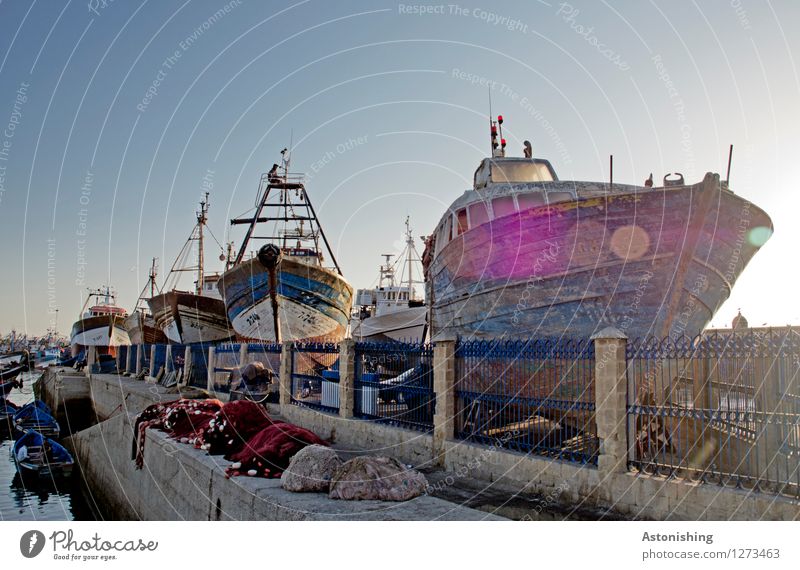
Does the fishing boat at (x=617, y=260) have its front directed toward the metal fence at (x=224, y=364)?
no

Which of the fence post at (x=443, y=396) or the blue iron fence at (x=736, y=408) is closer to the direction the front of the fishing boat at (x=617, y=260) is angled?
the blue iron fence

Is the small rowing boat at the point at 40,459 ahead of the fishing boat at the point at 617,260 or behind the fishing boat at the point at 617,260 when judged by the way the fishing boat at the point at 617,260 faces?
behind

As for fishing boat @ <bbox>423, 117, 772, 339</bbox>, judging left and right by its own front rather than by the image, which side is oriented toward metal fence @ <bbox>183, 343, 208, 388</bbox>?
back

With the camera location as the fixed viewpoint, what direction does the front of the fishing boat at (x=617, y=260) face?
facing the viewer and to the right of the viewer

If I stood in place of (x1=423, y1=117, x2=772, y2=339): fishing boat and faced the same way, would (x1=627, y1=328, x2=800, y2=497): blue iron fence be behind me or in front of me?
in front

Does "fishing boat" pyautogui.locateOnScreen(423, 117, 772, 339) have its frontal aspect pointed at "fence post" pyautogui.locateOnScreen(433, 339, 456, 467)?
no

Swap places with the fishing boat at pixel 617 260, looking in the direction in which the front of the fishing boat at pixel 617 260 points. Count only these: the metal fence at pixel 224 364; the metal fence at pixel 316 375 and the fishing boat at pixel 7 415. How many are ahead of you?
0

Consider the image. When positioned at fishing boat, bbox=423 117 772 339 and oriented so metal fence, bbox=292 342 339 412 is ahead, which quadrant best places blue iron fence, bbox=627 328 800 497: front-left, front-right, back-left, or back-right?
back-left

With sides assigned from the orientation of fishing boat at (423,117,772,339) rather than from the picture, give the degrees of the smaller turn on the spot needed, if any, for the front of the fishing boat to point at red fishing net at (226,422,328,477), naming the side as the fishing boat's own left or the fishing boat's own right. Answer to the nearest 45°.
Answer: approximately 90° to the fishing boat's own right

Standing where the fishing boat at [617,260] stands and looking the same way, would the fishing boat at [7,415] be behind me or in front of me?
behind

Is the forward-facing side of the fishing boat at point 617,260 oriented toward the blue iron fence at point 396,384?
no

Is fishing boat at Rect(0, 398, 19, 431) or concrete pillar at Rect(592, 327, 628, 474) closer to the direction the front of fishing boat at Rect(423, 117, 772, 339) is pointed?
the concrete pillar
